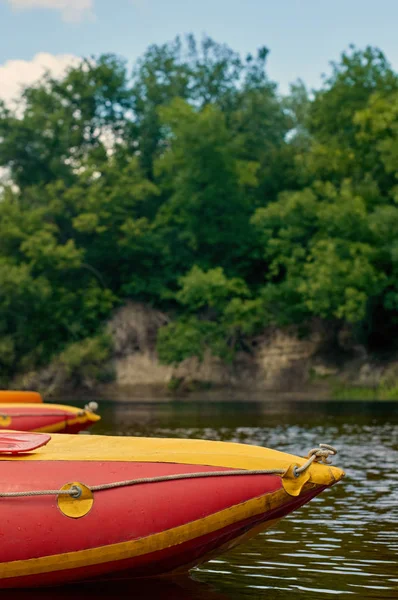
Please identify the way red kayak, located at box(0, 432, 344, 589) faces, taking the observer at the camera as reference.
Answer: facing to the right of the viewer

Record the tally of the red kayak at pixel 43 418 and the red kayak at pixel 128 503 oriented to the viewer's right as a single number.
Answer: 2

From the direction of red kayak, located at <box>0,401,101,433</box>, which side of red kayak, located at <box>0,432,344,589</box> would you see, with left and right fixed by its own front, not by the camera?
left

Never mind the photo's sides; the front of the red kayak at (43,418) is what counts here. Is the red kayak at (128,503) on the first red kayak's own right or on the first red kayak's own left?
on the first red kayak's own right

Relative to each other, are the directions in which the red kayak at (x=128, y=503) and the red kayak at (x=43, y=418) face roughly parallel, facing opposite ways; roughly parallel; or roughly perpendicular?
roughly parallel

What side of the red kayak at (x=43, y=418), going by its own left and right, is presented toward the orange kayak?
left

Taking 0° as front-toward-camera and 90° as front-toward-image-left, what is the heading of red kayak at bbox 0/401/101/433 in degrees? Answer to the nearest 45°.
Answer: approximately 270°
